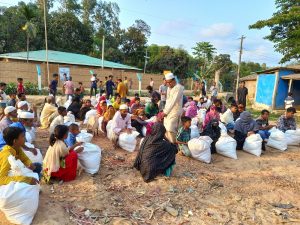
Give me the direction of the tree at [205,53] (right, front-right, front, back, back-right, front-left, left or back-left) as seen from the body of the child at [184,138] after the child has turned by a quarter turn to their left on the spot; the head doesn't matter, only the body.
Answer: front-left

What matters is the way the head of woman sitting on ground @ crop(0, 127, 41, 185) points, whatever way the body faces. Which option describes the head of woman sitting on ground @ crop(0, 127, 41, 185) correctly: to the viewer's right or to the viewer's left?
to the viewer's right

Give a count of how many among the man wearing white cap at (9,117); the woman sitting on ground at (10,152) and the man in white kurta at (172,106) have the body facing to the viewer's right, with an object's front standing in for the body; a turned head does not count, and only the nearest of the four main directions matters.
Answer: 2

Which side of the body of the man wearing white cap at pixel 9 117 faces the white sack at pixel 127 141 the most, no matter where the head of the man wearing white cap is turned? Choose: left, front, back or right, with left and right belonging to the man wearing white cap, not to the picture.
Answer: front

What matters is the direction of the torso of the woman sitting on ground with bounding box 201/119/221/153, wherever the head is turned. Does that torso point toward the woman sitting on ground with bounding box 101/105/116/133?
no

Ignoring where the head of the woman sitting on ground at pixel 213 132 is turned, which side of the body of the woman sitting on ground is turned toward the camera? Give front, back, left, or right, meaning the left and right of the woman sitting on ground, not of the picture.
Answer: front

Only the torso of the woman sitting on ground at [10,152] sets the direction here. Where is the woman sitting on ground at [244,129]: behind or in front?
in front

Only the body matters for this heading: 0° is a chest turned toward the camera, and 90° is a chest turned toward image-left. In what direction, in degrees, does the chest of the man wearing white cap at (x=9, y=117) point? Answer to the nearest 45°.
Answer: approximately 270°

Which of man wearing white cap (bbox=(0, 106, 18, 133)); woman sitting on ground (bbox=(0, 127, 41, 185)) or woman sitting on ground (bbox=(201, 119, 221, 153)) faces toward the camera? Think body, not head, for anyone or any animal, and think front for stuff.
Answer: woman sitting on ground (bbox=(201, 119, 221, 153))

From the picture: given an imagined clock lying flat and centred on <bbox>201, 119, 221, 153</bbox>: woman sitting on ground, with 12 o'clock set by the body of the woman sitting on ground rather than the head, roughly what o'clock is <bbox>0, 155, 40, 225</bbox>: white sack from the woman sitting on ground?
The white sack is roughly at 1 o'clock from the woman sitting on ground.

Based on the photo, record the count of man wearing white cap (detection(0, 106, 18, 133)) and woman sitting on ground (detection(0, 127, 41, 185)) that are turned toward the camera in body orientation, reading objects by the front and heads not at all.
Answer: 0

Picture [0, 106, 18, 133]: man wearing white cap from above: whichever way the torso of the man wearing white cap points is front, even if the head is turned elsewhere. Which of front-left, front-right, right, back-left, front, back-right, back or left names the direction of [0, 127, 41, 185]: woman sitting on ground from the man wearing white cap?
right

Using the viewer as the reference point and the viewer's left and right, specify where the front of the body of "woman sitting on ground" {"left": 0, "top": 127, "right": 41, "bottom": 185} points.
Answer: facing to the right of the viewer

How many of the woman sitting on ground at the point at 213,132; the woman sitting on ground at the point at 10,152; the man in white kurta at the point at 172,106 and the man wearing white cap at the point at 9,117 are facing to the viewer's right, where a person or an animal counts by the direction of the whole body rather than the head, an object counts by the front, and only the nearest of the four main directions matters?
2

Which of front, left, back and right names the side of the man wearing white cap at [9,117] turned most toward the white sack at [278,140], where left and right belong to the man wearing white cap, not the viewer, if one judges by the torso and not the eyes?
front

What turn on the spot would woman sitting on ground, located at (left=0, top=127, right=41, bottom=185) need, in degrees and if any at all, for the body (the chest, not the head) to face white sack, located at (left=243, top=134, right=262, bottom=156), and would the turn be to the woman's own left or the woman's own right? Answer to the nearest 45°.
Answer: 0° — they already face it

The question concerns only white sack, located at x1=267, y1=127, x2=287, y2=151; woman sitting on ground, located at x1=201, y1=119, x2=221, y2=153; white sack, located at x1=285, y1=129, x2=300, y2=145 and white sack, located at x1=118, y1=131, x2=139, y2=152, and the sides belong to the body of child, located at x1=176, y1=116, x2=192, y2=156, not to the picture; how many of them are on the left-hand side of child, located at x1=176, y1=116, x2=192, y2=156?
3

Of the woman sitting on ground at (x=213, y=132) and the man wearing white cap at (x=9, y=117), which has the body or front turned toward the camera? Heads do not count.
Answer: the woman sitting on ground

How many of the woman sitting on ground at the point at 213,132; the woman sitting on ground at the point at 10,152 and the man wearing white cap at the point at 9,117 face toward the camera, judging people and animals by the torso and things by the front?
1
